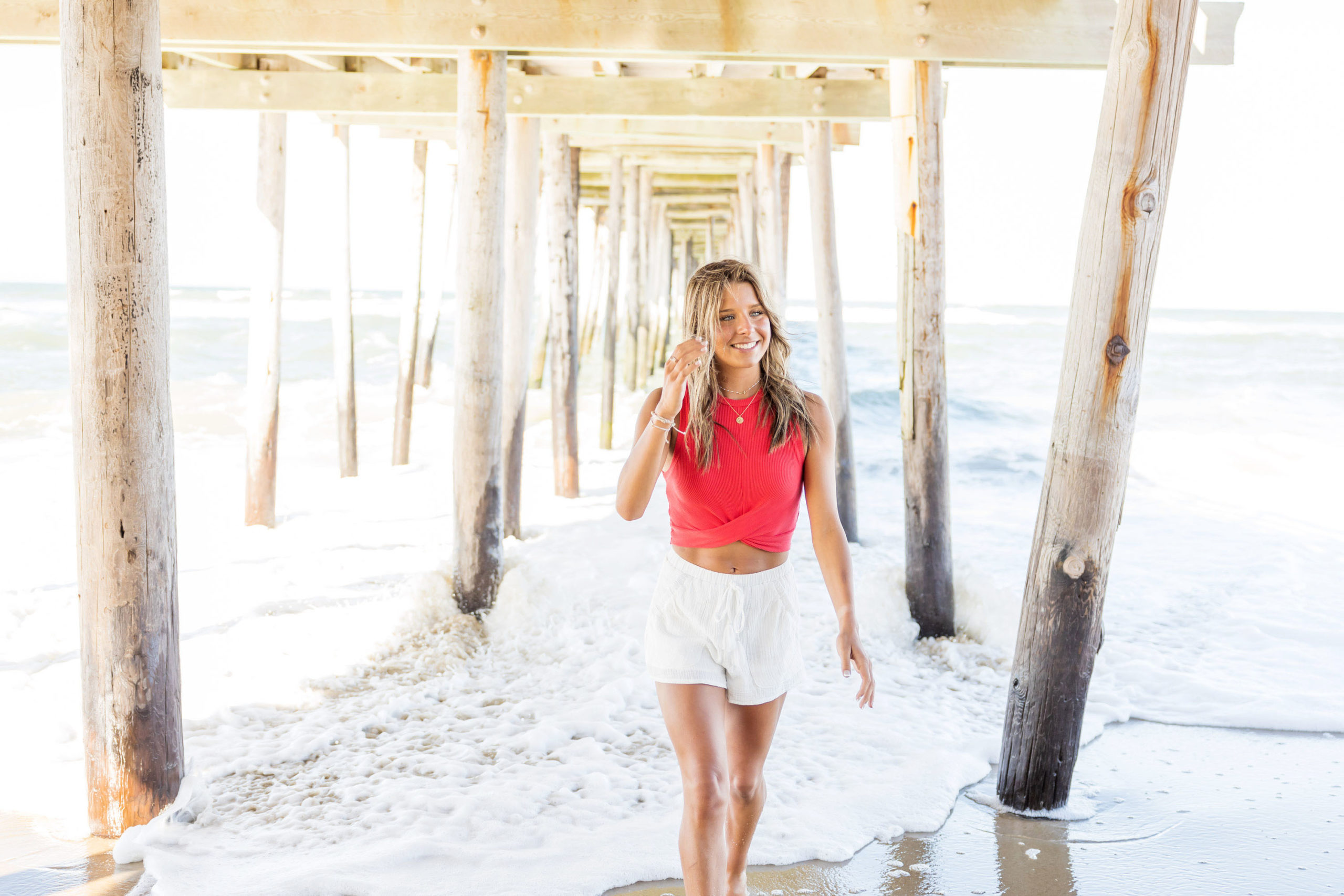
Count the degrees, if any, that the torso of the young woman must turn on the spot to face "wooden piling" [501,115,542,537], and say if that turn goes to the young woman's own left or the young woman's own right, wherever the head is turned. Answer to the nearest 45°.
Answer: approximately 180°

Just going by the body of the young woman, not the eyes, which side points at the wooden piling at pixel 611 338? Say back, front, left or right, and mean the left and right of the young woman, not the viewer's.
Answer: back

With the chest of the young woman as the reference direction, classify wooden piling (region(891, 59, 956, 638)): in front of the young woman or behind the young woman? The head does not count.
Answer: behind

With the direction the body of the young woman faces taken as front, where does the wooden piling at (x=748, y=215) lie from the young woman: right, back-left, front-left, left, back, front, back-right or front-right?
back

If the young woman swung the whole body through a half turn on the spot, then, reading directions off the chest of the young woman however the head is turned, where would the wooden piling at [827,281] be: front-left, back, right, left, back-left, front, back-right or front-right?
front

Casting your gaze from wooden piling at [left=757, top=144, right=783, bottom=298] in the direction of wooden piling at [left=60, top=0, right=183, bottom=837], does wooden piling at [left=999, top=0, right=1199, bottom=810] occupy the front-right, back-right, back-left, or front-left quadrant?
front-left

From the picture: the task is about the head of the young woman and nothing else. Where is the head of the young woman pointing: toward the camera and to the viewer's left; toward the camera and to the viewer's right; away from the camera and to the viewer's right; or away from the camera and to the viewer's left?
toward the camera and to the viewer's right

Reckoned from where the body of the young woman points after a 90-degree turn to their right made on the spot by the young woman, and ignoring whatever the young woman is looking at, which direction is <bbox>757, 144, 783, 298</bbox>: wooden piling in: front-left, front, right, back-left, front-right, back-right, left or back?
right

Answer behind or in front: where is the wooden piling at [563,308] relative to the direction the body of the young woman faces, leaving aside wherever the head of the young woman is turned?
behind

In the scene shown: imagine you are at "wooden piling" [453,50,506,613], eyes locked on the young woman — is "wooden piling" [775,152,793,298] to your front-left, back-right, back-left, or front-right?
back-left

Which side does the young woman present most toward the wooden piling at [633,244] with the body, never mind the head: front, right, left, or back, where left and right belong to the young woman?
back

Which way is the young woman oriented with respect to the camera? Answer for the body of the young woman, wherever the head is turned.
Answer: toward the camera

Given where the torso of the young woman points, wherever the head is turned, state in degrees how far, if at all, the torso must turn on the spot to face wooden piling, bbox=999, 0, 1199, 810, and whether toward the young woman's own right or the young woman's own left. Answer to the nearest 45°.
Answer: approximately 135° to the young woman's own left

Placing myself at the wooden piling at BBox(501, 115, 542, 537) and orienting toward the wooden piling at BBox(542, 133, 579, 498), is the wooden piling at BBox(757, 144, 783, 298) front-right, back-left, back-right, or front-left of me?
front-right

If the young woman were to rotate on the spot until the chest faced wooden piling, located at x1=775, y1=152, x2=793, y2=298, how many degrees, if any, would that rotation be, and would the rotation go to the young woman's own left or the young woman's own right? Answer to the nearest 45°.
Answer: approximately 180°
